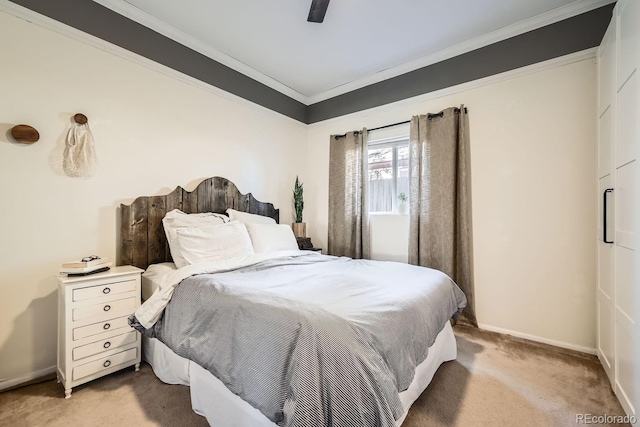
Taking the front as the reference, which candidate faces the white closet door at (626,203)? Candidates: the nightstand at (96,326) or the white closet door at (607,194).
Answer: the nightstand

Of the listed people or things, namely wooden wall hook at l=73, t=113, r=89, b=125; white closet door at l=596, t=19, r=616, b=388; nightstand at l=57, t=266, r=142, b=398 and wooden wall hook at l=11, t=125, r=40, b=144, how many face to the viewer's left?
1

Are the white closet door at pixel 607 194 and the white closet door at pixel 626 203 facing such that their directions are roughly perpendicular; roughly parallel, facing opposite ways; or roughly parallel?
roughly parallel

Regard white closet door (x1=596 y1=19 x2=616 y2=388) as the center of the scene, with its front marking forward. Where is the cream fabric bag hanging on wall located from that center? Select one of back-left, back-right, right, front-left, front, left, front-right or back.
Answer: front-left

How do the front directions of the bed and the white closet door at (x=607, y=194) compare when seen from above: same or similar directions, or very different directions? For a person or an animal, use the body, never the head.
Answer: very different directions

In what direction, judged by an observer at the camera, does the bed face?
facing the viewer and to the right of the viewer

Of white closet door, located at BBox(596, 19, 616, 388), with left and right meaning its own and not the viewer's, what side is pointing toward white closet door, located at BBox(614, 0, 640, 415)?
left

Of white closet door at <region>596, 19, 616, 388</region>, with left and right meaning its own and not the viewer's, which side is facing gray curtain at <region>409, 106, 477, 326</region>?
front

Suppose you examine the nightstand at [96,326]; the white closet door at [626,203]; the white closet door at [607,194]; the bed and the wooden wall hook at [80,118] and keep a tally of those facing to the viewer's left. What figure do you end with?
2

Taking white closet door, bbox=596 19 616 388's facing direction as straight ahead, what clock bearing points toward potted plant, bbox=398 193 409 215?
The potted plant is roughly at 12 o'clock from the white closet door.

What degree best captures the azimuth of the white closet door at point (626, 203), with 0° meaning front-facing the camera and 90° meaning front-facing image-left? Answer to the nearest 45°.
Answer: approximately 90°

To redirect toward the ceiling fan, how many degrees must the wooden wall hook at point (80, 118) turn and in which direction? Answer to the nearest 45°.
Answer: approximately 45° to its left
